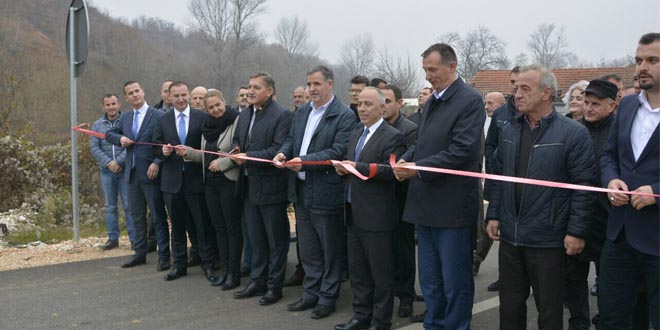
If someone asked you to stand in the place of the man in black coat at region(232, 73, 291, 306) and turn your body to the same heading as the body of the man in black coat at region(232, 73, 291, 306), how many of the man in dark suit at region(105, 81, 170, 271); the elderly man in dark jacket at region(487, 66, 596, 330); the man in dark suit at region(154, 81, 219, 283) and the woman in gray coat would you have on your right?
3

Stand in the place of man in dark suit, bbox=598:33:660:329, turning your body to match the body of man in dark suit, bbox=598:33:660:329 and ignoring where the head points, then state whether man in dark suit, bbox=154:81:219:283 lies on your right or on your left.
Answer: on your right

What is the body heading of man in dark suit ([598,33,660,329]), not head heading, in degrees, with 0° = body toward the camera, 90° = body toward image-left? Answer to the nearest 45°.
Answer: approximately 45°

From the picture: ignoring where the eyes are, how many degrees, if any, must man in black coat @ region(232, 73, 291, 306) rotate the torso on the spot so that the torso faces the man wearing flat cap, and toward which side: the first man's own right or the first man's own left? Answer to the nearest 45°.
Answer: approximately 90° to the first man's own left

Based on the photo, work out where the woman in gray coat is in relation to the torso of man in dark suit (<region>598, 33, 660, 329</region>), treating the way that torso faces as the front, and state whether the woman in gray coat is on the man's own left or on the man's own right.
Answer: on the man's own right

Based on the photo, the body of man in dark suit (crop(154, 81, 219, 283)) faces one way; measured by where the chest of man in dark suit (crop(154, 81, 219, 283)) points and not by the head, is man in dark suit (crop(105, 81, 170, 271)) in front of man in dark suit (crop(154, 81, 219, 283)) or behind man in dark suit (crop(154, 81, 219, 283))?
behind
